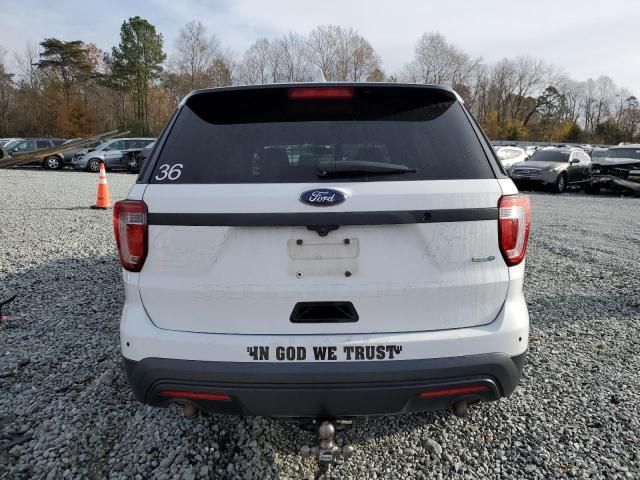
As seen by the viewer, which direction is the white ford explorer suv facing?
away from the camera

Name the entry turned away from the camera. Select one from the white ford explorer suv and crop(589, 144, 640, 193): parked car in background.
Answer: the white ford explorer suv

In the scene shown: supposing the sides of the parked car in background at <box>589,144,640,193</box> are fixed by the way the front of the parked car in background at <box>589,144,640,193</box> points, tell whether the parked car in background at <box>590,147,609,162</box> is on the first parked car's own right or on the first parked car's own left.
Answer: on the first parked car's own right

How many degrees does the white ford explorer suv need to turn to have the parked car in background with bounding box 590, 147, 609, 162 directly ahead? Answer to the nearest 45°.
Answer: approximately 45° to its right

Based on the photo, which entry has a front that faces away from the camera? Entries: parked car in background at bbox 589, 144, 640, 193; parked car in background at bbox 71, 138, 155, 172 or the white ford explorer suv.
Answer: the white ford explorer suv

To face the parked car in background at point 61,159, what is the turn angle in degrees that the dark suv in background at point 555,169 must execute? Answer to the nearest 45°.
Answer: approximately 45° to its right

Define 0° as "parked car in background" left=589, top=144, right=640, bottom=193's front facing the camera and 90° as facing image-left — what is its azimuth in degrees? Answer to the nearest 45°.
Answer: approximately 45°
